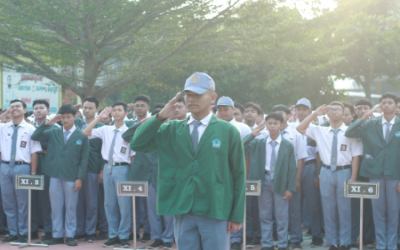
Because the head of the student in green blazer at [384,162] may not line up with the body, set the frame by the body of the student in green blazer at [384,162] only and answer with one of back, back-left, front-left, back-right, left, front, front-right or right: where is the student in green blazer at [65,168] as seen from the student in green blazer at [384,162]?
right

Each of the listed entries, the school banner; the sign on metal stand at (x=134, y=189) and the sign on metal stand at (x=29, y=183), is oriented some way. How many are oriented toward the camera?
3

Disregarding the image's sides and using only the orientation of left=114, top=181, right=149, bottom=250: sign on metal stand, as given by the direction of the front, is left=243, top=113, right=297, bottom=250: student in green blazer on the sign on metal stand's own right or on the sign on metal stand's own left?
on the sign on metal stand's own left

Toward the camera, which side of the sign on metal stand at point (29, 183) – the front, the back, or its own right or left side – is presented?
front

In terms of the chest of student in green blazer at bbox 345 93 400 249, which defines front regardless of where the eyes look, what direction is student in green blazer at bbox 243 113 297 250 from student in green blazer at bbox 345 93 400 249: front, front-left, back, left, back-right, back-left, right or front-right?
right

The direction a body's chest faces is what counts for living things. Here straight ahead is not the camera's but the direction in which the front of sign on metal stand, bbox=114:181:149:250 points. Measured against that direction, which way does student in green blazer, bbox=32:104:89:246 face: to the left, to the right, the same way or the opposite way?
the same way

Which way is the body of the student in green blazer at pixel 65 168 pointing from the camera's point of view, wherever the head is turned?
toward the camera

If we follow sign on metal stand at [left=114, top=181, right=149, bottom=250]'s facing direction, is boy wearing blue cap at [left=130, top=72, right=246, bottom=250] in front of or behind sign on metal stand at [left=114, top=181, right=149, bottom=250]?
in front

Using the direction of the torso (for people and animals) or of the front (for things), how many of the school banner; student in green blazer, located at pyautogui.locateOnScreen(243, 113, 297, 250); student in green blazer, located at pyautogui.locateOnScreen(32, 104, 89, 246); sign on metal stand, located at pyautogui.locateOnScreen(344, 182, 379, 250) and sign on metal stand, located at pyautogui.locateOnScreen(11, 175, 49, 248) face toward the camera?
5

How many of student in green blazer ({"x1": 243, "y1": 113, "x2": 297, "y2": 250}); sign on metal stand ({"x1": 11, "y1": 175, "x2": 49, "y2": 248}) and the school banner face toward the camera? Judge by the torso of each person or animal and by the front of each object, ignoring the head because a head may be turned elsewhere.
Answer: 3

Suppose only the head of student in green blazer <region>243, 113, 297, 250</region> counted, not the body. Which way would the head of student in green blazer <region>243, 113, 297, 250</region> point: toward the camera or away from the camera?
toward the camera

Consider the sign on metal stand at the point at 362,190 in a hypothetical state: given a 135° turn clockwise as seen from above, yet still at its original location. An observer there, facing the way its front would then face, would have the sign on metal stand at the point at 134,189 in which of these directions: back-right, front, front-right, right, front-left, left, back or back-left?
front-left

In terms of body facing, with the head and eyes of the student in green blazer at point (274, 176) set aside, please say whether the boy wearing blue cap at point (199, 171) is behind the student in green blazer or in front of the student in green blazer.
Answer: in front

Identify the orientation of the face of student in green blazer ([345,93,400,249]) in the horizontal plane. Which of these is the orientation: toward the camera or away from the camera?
toward the camera

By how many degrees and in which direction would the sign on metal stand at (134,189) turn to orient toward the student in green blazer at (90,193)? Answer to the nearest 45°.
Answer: approximately 135° to its right

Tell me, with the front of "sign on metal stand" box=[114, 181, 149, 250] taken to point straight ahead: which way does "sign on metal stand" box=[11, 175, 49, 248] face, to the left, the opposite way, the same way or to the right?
the same way

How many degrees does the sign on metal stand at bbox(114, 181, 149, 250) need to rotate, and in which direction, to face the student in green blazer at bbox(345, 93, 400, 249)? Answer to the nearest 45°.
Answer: approximately 90° to its left

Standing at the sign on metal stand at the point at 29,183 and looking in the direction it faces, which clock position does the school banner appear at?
The school banner is roughly at 6 o'clock from the sign on metal stand.

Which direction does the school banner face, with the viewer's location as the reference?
facing the viewer

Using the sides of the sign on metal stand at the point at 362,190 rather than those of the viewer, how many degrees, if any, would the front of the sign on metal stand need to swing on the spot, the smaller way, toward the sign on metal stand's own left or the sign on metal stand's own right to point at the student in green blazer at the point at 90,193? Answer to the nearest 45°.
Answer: approximately 90° to the sign on metal stand's own right
